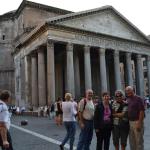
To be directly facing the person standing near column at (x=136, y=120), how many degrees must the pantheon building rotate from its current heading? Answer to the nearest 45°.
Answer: approximately 45° to its right

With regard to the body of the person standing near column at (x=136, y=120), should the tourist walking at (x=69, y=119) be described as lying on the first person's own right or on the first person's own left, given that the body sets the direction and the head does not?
on the first person's own right

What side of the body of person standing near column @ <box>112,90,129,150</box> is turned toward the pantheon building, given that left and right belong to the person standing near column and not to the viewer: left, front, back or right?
back

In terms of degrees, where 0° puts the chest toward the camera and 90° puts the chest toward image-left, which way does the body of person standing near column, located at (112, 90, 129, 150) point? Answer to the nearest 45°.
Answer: approximately 0°

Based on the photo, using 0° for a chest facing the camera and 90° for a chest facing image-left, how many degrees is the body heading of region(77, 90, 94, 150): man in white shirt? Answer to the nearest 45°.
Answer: approximately 315°
